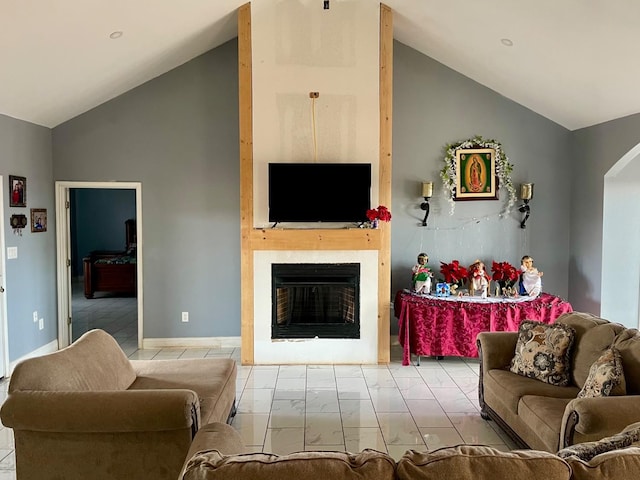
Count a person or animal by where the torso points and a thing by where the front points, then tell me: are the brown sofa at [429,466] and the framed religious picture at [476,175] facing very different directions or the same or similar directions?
very different directions

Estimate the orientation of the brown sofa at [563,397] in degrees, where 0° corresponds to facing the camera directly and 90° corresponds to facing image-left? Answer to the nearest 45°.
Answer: approximately 45°

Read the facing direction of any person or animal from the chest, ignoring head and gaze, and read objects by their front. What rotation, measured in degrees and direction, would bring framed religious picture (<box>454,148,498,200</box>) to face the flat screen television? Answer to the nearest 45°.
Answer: approximately 45° to its right

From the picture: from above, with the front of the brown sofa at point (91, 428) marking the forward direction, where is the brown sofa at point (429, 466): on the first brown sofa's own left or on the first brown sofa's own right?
on the first brown sofa's own right

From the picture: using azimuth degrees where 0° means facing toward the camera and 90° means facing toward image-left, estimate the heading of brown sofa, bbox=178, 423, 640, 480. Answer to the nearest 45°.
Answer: approximately 180°

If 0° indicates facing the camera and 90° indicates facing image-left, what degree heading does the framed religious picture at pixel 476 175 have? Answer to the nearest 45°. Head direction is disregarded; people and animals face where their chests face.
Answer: approximately 0°

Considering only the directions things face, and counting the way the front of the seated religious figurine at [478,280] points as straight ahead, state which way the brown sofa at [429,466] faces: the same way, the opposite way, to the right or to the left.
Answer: the opposite way

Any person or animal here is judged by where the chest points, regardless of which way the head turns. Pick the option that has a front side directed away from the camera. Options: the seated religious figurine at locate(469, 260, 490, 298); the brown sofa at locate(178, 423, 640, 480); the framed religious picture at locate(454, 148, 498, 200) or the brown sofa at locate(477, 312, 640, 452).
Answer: the brown sofa at locate(178, 423, 640, 480)

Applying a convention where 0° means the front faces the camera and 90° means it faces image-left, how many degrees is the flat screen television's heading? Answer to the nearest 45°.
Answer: approximately 0°

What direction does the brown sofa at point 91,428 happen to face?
to the viewer's right
